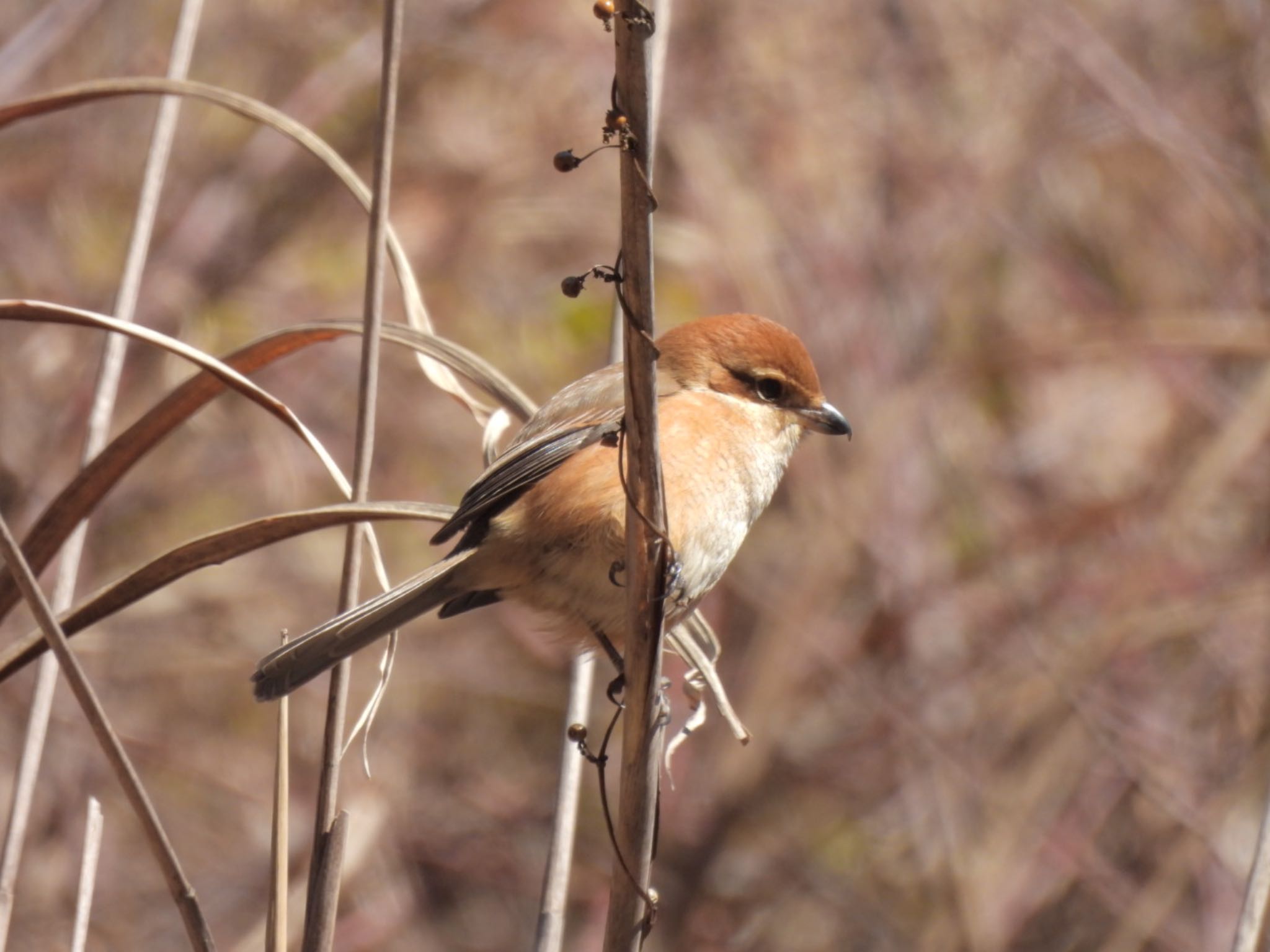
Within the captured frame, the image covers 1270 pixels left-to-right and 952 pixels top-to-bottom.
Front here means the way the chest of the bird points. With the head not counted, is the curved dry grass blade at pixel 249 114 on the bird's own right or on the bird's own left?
on the bird's own right

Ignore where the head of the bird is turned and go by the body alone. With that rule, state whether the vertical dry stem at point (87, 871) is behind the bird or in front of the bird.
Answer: behind

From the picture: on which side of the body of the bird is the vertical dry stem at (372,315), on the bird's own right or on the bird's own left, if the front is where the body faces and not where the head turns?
on the bird's own right

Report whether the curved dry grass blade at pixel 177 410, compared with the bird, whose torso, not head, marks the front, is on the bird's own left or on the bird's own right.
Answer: on the bird's own right

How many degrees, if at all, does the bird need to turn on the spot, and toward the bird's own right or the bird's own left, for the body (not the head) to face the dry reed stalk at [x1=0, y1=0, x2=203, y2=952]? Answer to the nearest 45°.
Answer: approximately 135° to the bird's own right

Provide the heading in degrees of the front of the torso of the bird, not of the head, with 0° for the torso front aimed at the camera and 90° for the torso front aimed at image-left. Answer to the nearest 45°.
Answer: approximately 270°
